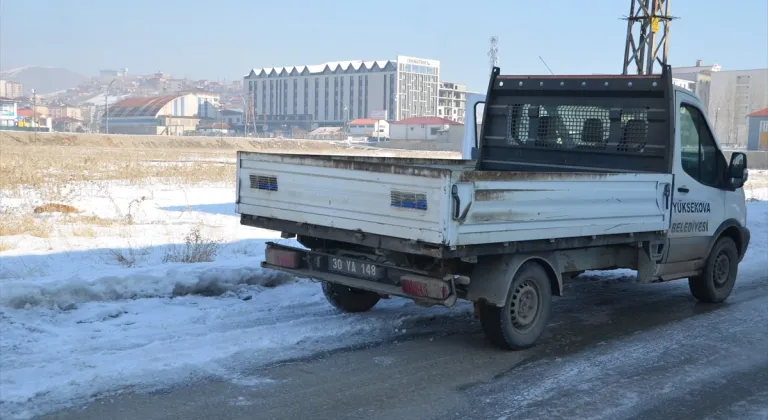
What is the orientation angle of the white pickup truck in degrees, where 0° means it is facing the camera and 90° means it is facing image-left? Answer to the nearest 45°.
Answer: approximately 225°
